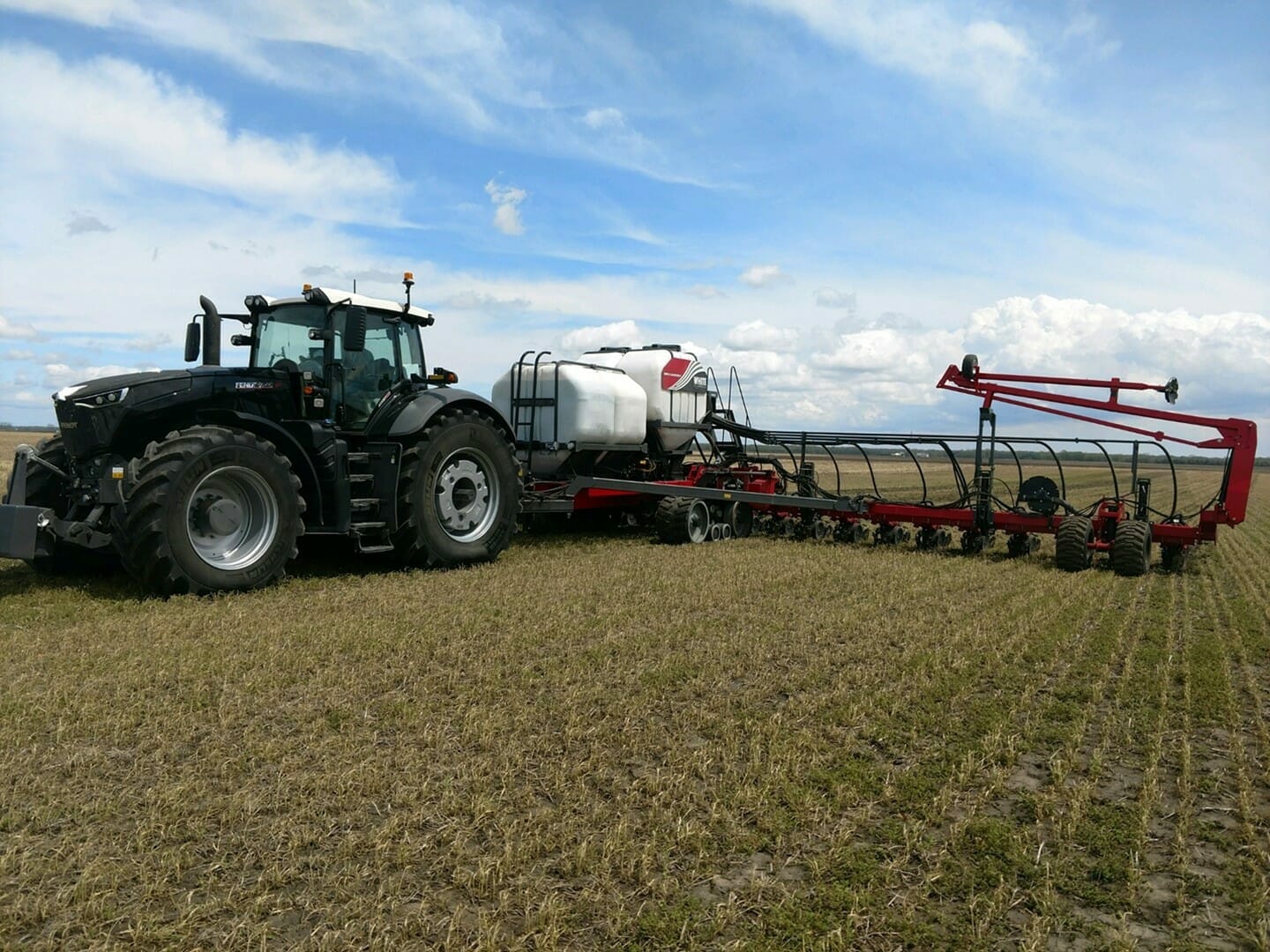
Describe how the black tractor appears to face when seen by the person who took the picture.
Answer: facing the viewer and to the left of the viewer
